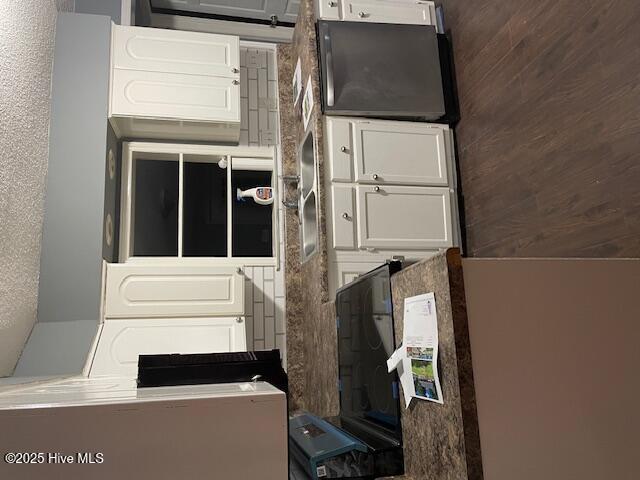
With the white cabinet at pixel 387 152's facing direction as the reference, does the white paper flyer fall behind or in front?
in front

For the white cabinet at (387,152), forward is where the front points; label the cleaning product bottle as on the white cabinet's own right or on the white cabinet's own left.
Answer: on the white cabinet's own right

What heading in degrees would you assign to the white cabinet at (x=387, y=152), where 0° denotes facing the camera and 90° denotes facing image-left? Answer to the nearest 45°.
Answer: approximately 0°

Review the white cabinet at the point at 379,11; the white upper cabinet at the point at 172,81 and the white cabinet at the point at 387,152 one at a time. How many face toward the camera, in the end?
3

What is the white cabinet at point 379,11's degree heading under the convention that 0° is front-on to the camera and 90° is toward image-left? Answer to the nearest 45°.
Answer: approximately 0°

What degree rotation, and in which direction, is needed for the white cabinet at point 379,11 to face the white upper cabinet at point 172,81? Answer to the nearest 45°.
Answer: approximately 90° to its right

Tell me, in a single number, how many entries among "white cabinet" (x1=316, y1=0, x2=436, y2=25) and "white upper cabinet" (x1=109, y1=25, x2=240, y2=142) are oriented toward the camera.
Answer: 2

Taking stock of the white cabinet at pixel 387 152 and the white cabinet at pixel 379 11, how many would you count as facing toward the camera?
2
